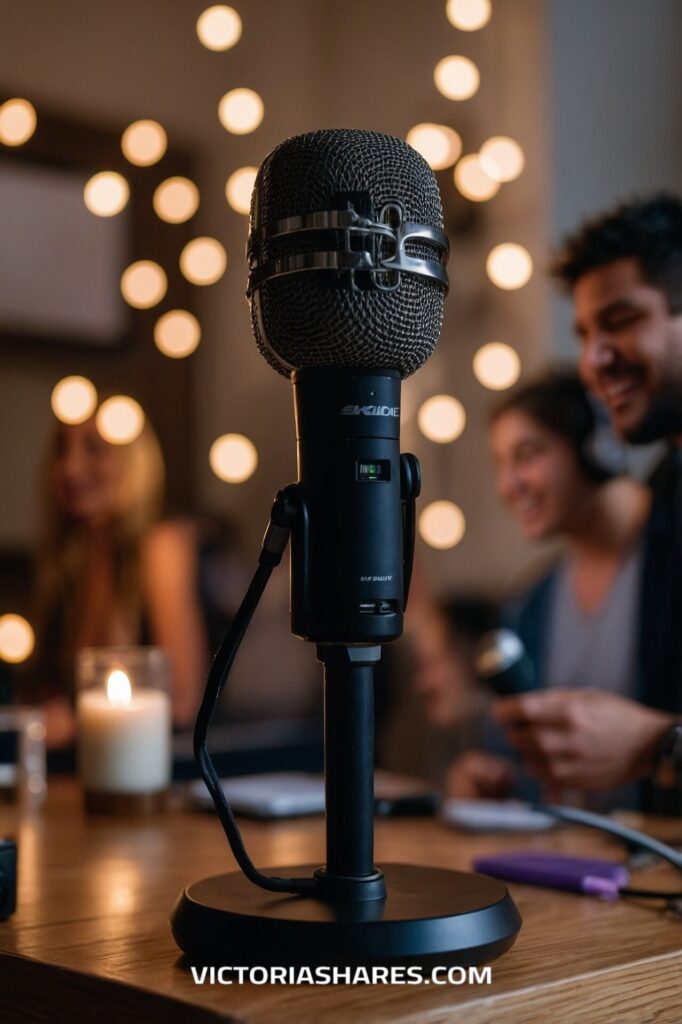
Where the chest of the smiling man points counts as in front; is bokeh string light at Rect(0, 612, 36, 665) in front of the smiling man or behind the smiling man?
in front

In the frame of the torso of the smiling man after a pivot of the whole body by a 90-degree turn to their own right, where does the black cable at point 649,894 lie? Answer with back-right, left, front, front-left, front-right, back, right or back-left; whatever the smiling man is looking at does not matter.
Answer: back-left

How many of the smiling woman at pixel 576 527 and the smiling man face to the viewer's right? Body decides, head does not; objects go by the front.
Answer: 0

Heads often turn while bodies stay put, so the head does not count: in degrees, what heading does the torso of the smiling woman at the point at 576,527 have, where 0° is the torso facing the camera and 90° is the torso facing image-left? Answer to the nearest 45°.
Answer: approximately 45°

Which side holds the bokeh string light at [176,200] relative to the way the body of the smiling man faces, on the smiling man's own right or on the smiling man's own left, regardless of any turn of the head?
on the smiling man's own right

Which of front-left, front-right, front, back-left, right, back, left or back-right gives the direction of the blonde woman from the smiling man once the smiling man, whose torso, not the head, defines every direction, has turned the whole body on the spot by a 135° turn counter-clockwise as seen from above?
back

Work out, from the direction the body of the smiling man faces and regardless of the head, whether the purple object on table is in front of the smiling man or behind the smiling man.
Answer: in front

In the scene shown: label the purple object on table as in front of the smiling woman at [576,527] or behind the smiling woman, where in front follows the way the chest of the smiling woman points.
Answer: in front

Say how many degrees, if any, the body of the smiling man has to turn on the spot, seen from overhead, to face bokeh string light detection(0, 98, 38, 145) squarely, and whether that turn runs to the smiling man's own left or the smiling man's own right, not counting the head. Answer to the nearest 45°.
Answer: approximately 45° to the smiling man's own right

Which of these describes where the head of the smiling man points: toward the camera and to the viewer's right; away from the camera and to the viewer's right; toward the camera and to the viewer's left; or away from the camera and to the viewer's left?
toward the camera and to the viewer's left
